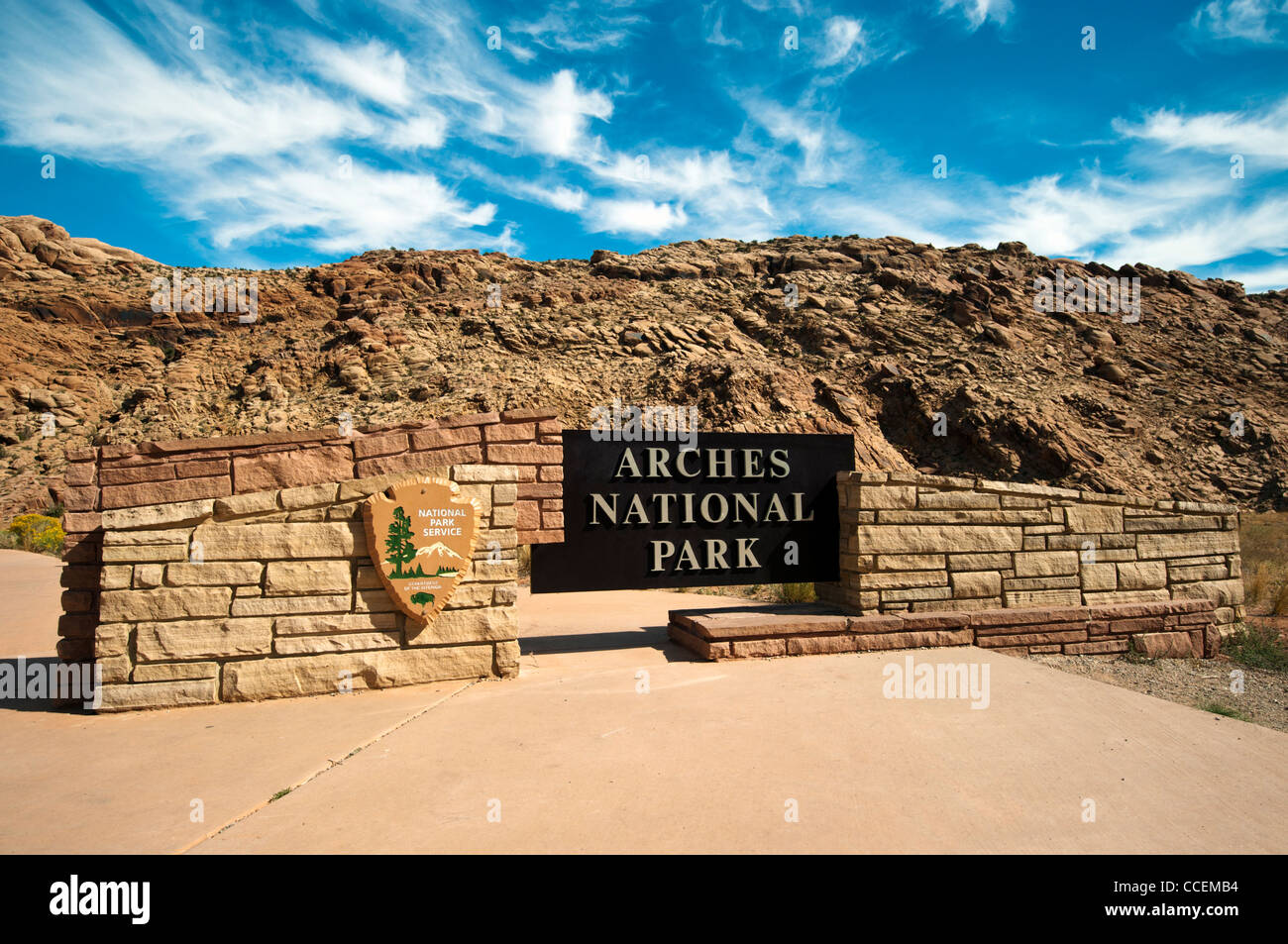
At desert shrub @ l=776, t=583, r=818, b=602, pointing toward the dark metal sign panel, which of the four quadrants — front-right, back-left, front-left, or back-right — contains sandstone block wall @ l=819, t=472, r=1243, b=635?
front-left

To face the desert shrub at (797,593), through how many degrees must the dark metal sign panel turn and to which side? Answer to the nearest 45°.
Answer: approximately 180°

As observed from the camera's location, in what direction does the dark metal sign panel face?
facing the viewer

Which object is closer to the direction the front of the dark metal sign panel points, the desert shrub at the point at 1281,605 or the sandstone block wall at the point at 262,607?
the sandstone block wall

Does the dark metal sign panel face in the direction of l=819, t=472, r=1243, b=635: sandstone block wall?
no

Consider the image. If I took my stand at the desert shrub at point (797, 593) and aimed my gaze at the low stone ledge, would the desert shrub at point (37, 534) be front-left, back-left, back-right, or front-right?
back-right

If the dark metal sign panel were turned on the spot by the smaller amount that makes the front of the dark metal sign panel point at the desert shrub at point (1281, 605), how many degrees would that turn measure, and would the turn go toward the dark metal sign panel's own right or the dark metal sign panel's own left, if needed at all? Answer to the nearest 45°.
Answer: approximately 135° to the dark metal sign panel's own left

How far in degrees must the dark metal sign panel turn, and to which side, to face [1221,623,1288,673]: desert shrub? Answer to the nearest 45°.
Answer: approximately 90° to its left
